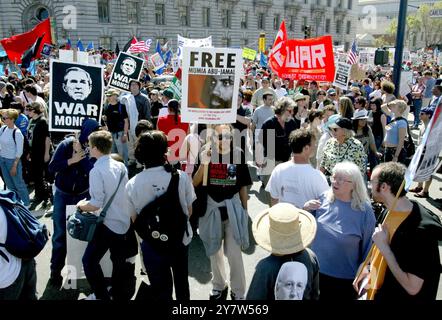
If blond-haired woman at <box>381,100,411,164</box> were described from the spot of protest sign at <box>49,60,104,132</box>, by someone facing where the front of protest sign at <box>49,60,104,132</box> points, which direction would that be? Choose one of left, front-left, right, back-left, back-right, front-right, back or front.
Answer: left

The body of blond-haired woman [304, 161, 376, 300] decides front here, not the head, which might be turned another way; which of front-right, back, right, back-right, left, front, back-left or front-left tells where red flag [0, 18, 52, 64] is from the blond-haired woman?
right

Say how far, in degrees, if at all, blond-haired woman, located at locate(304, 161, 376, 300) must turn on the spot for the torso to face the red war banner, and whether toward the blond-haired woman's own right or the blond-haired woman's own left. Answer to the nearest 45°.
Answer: approximately 135° to the blond-haired woman's own right

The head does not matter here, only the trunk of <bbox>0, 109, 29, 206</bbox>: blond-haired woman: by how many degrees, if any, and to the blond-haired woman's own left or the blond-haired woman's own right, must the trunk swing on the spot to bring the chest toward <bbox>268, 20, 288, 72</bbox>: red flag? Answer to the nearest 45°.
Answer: approximately 135° to the blond-haired woman's own left

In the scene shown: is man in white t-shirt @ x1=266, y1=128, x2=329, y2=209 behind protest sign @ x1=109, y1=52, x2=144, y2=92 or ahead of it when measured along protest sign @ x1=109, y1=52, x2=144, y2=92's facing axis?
ahead

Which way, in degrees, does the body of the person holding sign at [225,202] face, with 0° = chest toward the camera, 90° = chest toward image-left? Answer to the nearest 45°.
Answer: approximately 0°

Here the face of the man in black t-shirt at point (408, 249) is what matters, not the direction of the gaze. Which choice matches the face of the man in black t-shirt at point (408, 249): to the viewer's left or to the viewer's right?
to the viewer's left
